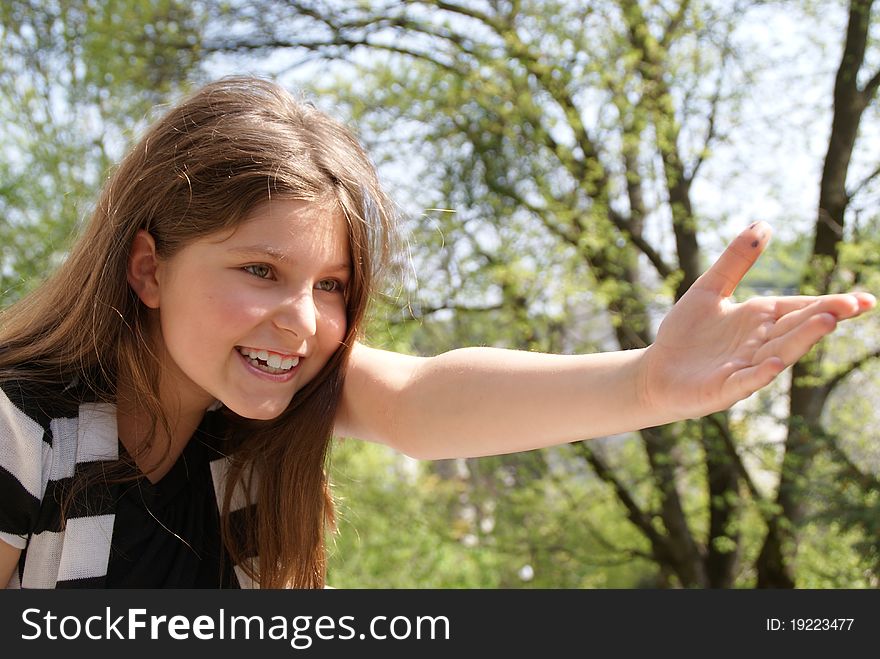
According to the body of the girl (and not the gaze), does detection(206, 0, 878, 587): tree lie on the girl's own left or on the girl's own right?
on the girl's own left

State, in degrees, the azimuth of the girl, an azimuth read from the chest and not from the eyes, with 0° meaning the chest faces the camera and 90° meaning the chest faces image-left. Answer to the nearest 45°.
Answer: approximately 315°
